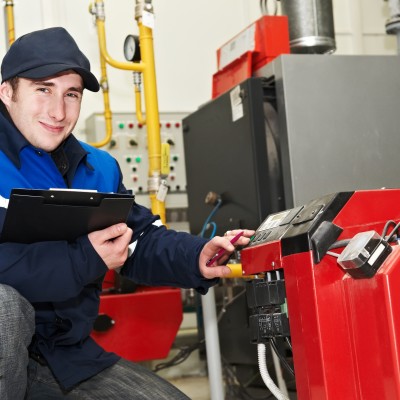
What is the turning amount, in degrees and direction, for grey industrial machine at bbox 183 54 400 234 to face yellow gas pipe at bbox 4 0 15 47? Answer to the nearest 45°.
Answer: approximately 45° to its right

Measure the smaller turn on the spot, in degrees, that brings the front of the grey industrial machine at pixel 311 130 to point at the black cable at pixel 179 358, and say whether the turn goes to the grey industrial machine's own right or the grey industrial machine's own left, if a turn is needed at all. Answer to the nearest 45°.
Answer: approximately 90° to the grey industrial machine's own right

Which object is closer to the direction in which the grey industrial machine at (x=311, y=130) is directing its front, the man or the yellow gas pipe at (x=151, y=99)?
the man

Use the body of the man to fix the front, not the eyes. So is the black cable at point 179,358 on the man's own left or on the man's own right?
on the man's own left

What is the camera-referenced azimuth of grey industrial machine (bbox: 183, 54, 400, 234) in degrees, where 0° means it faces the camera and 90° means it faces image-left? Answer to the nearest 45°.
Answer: approximately 45°

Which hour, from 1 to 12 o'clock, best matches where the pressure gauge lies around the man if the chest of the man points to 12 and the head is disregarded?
The pressure gauge is roughly at 8 o'clock from the man.

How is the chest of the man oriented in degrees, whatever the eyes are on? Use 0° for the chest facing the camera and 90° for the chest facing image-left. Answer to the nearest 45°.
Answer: approximately 315°

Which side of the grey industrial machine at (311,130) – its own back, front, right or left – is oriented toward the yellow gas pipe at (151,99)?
right
